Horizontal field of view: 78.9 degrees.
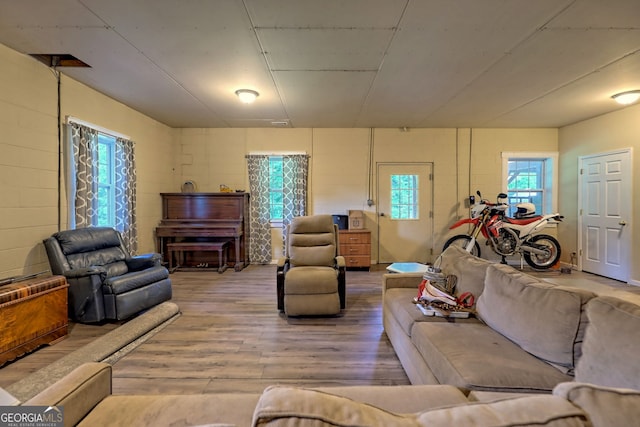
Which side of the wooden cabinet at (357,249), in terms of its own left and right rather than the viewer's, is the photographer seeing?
front

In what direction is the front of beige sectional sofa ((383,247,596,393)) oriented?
to the viewer's left

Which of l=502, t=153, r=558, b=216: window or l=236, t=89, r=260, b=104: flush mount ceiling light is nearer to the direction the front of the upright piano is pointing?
the flush mount ceiling light

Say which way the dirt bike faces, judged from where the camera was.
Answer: facing to the left of the viewer

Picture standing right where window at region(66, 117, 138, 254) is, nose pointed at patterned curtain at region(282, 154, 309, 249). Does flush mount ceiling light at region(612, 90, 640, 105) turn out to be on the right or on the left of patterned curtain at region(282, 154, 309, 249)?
right

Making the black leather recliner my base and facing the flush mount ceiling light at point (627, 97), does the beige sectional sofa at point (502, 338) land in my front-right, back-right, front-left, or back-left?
front-right

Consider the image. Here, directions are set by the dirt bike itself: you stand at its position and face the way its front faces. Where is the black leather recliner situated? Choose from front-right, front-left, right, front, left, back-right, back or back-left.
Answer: front-left

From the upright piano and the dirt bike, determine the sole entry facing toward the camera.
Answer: the upright piano

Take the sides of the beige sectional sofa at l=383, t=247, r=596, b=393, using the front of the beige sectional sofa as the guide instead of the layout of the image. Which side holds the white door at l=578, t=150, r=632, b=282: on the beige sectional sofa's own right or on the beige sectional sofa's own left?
on the beige sectional sofa's own right

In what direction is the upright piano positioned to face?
toward the camera

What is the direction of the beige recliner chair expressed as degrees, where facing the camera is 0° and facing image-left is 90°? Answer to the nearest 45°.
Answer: approximately 0°
